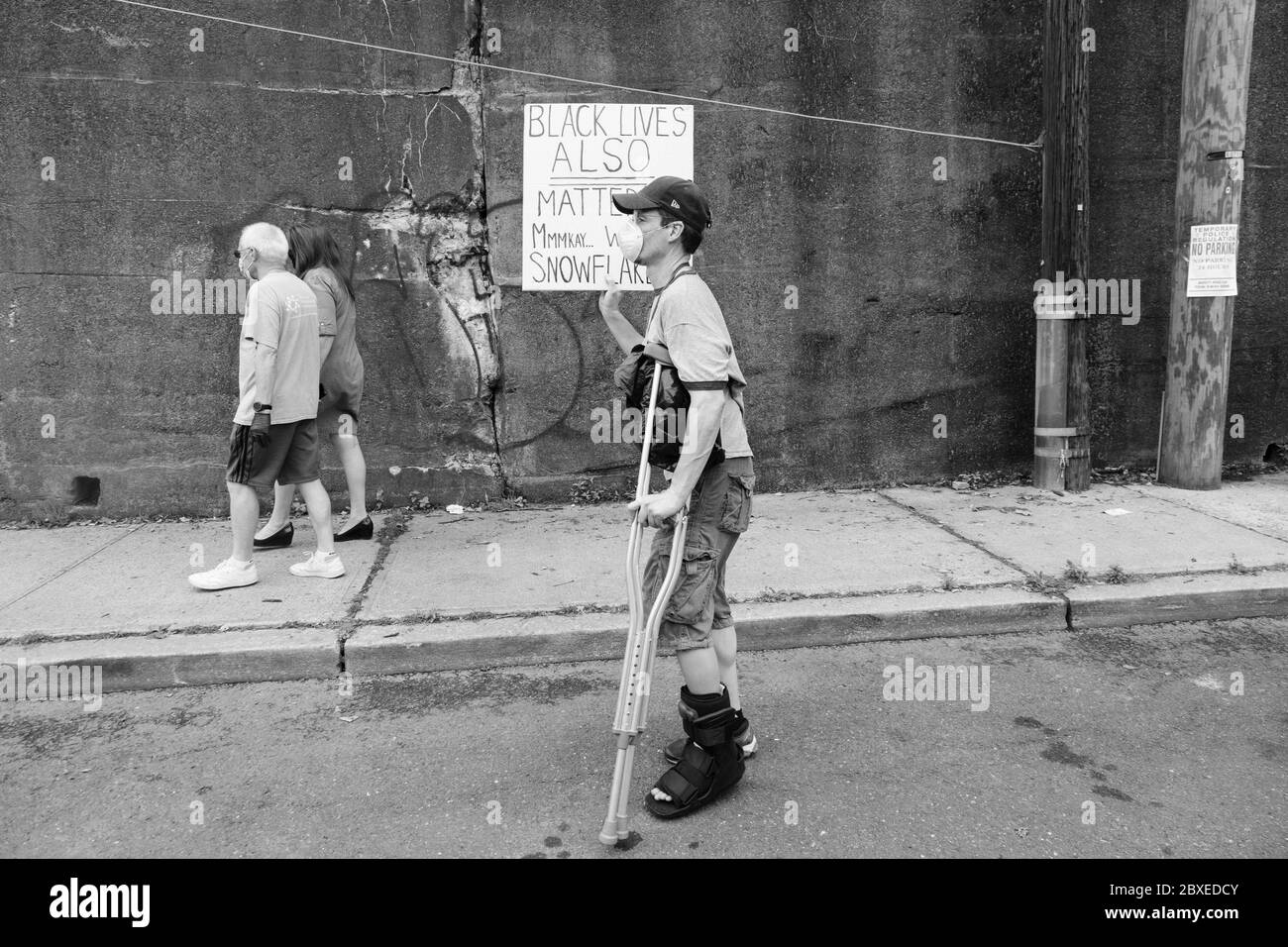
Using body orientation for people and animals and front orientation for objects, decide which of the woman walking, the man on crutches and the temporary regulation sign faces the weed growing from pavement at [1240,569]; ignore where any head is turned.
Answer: the temporary regulation sign

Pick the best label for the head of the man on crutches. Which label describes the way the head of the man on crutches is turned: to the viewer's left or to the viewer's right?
to the viewer's left

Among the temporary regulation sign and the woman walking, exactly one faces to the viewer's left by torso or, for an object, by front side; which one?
the woman walking

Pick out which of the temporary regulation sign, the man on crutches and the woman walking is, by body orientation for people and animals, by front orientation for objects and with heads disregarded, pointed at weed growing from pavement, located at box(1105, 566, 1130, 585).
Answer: the temporary regulation sign

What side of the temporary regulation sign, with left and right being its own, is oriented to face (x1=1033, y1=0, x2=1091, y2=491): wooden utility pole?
right

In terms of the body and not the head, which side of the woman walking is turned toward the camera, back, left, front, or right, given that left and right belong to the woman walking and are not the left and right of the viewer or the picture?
left

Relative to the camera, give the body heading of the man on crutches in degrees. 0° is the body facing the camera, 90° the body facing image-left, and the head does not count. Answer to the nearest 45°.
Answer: approximately 90°

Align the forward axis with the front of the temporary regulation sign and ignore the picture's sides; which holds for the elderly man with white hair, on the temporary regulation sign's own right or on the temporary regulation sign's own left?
on the temporary regulation sign's own right

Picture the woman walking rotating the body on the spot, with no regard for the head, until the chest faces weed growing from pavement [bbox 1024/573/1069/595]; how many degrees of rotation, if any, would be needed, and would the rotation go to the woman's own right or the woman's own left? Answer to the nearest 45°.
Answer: approximately 135° to the woman's own left

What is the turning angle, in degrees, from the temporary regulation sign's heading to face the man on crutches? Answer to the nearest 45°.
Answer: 0° — it already faces them

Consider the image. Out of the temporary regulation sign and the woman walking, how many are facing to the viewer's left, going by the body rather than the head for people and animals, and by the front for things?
1

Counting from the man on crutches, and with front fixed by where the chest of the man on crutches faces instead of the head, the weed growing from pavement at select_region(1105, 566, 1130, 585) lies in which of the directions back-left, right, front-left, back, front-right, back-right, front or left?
back-right

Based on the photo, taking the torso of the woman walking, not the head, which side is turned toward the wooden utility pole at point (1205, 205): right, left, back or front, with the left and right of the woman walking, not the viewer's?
back
